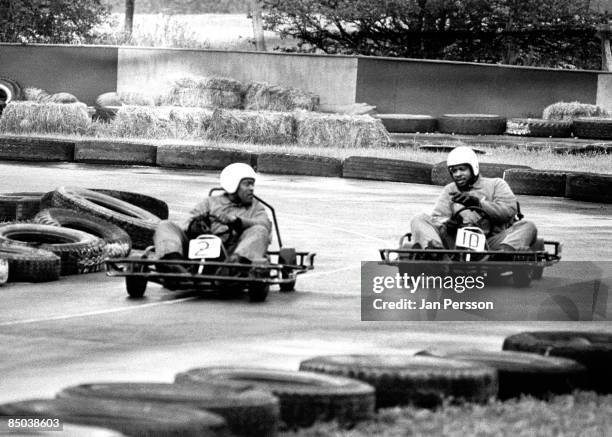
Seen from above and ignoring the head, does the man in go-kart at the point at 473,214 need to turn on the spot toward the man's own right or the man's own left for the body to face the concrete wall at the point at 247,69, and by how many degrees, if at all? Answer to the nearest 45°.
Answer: approximately 180°

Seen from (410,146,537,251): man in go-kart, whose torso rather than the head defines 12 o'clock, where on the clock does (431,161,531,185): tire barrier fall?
The tire barrier is roughly at 6 o'clock from the man in go-kart.

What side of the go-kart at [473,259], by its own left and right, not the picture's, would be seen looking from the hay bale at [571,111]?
back

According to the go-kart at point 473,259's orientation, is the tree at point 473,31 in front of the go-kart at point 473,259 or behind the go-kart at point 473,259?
behind

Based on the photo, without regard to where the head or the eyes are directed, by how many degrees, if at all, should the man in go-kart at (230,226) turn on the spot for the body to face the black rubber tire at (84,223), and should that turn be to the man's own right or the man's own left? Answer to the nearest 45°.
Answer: approximately 135° to the man's own right

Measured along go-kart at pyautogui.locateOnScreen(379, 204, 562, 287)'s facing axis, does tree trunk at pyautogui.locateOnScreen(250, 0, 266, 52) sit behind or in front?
behind

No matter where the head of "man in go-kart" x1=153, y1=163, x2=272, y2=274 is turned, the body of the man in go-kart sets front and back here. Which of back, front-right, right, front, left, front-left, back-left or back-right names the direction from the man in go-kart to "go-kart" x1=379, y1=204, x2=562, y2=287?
left

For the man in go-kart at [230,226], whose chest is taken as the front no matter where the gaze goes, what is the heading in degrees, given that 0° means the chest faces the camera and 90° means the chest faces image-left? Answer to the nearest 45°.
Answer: approximately 0°

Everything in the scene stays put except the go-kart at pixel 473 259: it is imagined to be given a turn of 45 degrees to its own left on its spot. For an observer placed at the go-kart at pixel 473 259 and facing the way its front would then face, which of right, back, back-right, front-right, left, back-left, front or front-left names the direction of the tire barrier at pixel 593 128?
back-left

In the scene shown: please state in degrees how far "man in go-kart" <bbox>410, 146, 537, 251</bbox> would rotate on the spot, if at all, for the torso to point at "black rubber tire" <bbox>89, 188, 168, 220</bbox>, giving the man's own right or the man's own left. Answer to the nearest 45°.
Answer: approximately 135° to the man's own right

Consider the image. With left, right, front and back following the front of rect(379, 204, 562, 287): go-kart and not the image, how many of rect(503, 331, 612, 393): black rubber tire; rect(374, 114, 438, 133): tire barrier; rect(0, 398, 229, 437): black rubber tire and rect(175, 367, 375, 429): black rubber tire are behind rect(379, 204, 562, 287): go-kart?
1

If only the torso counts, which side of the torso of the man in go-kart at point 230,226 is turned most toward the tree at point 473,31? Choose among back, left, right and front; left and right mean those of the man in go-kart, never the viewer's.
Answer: back
